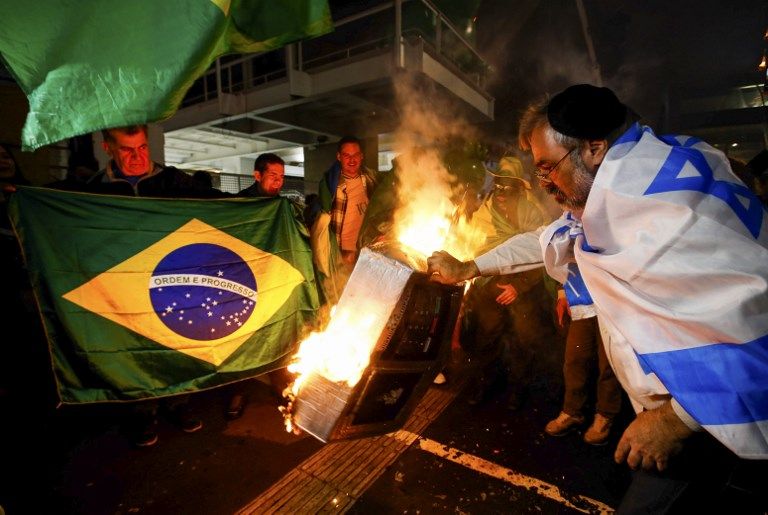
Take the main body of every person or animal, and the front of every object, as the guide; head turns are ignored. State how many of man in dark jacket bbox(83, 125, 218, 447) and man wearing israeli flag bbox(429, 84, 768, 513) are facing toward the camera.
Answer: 1

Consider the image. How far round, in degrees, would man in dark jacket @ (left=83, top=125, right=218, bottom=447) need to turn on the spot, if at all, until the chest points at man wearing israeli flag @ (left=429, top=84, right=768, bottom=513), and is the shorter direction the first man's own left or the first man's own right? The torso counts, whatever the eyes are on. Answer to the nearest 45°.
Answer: approximately 45° to the first man's own left

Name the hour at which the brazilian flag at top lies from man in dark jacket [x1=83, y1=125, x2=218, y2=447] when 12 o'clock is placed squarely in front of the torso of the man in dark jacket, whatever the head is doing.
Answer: The brazilian flag at top is roughly at 12 o'clock from the man in dark jacket.

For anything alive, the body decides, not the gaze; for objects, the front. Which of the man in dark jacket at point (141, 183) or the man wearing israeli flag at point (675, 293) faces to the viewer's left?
the man wearing israeli flag

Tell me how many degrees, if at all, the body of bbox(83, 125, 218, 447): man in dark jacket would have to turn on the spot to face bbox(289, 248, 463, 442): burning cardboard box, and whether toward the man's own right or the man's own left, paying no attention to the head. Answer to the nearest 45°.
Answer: approximately 45° to the man's own left

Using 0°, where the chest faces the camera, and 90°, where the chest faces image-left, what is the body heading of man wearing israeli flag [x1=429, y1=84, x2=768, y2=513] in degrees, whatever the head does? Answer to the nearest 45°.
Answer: approximately 90°
